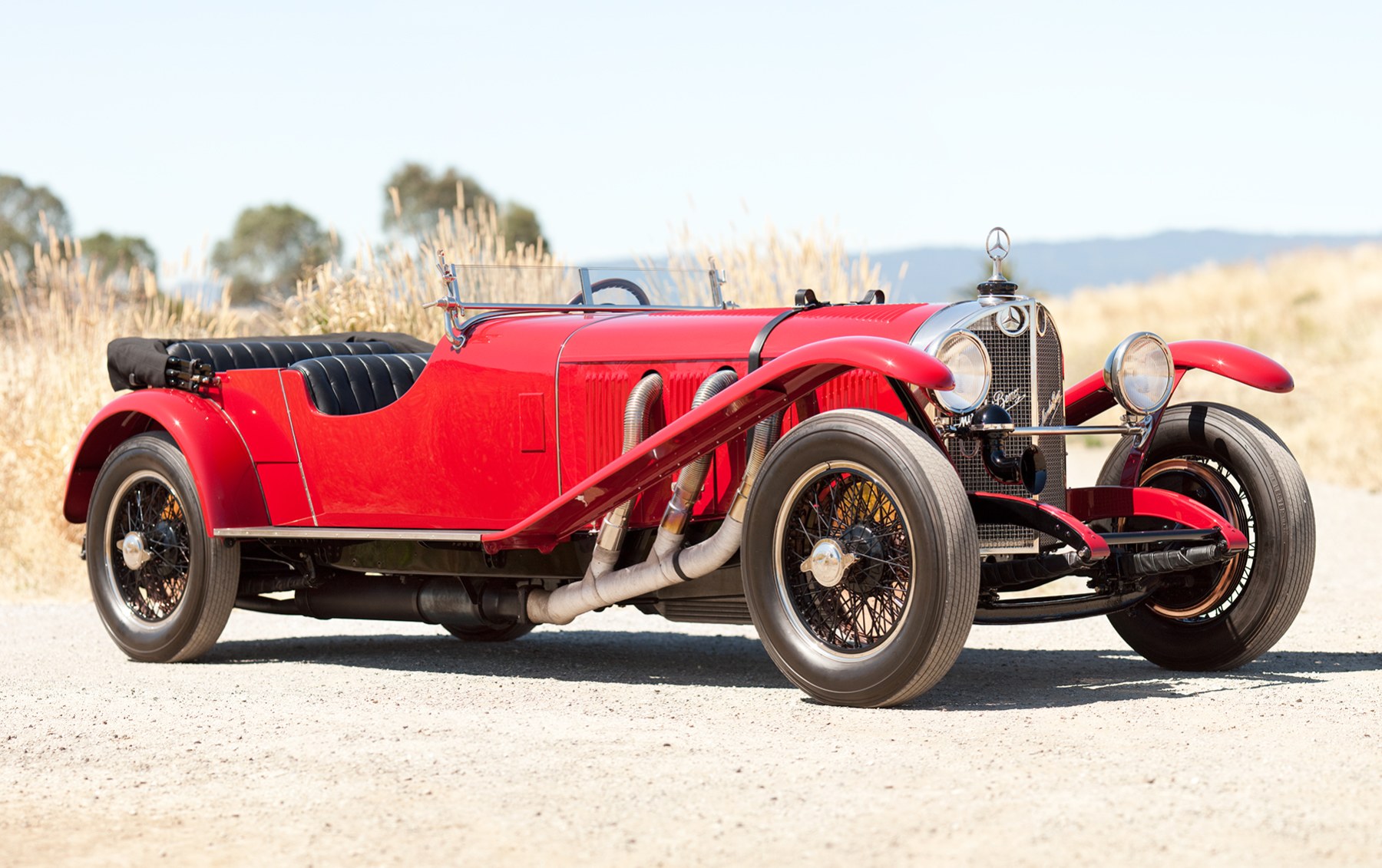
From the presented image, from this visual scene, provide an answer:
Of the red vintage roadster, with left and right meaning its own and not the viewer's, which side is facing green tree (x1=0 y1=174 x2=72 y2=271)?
back

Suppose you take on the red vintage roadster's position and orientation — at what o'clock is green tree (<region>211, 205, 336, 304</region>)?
The green tree is roughly at 7 o'clock from the red vintage roadster.

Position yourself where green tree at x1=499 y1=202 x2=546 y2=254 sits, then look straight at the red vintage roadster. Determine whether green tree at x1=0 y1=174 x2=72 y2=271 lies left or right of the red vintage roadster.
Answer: right

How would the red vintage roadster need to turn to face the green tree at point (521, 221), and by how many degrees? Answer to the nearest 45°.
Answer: approximately 135° to its left

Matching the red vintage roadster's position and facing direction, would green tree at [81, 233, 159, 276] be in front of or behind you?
behind

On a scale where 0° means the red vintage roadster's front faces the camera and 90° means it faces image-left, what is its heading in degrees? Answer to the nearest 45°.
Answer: approximately 315°
